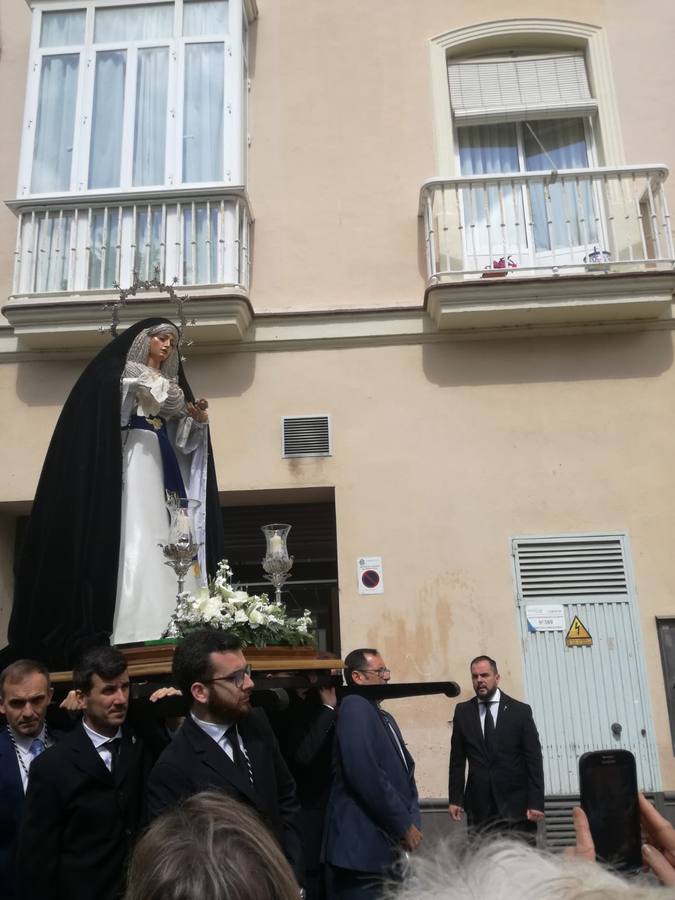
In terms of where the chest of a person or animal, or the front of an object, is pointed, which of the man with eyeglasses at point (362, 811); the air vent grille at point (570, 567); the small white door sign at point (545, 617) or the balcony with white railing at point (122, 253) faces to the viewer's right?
the man with eyeglasses

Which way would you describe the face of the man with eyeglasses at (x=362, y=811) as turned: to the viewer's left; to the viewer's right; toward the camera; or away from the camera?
to the viewer's right

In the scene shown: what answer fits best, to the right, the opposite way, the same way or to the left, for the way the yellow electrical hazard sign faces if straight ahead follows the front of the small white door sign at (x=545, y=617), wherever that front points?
the same way

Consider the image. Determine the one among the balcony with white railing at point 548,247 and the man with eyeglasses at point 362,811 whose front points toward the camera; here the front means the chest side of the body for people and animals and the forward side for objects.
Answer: the balcony with white railing

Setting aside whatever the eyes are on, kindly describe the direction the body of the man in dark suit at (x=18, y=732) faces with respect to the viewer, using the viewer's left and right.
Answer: facing the viewer and to the right of the viewer

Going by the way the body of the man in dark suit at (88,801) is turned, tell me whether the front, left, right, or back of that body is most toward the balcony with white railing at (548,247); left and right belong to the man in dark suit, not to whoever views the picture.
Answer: left

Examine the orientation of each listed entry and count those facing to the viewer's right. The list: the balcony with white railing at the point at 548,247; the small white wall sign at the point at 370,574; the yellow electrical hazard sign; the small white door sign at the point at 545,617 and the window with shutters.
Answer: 0

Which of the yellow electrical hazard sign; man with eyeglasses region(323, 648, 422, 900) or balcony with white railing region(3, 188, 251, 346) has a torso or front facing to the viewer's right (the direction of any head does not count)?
the man with eyeglasses

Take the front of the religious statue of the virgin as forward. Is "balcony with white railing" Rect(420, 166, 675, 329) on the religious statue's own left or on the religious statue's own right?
on the religious statue's own left

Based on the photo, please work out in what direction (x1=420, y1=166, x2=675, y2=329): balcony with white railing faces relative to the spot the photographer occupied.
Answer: facing the viewer

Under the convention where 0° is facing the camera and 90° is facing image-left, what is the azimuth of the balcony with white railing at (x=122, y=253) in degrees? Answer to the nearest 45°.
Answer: approximately 0°

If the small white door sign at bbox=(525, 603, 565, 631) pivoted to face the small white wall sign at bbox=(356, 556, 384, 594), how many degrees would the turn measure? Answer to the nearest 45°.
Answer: approximately 90° to its right

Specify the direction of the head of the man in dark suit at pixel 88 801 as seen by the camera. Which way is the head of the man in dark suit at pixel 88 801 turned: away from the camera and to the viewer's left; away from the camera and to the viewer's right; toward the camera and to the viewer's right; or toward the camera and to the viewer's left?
toward the camera and to the viewer's right

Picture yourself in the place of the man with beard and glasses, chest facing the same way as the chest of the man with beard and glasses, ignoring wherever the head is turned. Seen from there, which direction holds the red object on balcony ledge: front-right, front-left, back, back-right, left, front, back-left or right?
left
